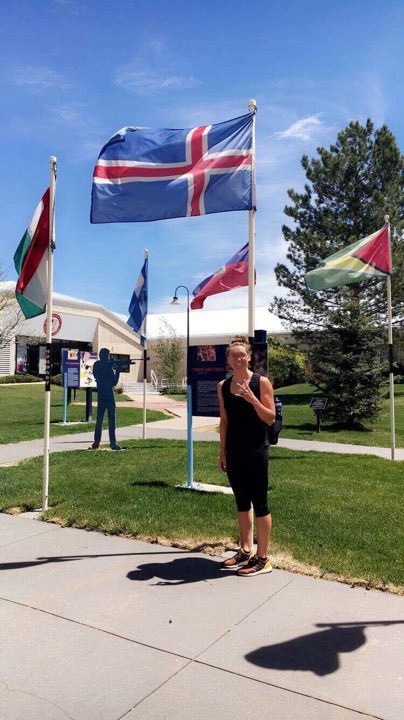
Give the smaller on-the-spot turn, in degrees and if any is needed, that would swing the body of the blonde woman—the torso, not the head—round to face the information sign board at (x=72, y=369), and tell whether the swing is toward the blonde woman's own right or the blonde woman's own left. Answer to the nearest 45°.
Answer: approximately 90° to the blonde woman's own right

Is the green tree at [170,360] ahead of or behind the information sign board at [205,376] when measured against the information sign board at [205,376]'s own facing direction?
behind

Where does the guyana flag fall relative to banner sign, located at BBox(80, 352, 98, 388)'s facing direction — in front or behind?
in front

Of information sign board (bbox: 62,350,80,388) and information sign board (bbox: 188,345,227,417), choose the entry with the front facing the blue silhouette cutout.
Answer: information sign board (bbox: 62,350,80,388)

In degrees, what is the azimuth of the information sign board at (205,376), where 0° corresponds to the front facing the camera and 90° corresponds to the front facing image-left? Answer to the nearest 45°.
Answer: approximately 0°

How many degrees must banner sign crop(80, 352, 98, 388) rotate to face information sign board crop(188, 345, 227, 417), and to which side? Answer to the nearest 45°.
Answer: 0° — it already faces it
